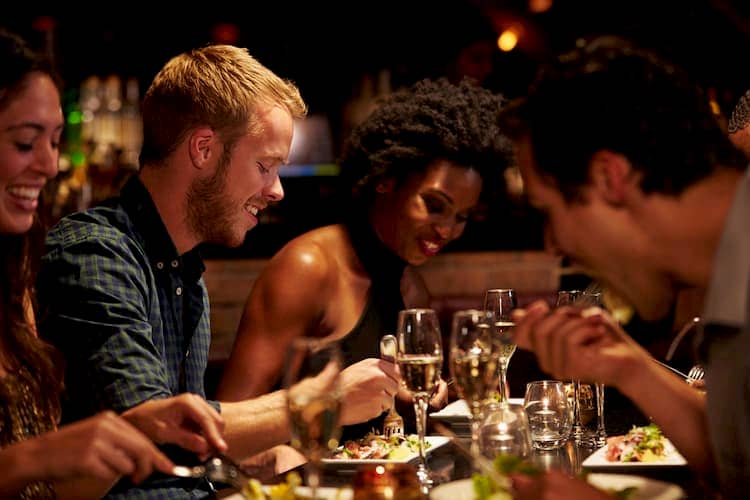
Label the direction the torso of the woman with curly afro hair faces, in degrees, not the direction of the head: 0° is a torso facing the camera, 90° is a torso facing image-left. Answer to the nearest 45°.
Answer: approximately 315°

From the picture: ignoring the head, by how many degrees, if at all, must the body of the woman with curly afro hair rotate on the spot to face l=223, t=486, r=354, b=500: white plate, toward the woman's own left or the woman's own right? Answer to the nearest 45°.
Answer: approximately 45° to the woman's own right

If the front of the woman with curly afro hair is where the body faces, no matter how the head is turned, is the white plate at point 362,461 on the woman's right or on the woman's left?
on the woman's right

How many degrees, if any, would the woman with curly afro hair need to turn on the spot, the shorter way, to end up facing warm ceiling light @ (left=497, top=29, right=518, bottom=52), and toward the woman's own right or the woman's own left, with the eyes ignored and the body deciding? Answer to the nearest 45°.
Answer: approximately 135° to the woman's own left

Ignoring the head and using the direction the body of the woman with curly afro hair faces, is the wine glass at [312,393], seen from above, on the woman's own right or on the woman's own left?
on the woman's own right

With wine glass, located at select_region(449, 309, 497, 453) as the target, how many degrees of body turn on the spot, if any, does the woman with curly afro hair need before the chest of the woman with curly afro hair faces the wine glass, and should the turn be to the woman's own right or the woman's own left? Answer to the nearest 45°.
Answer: approximately 45° to the woman's own right

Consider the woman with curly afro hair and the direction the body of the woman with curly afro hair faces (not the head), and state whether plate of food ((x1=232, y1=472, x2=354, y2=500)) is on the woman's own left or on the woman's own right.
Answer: on the woman's own right
